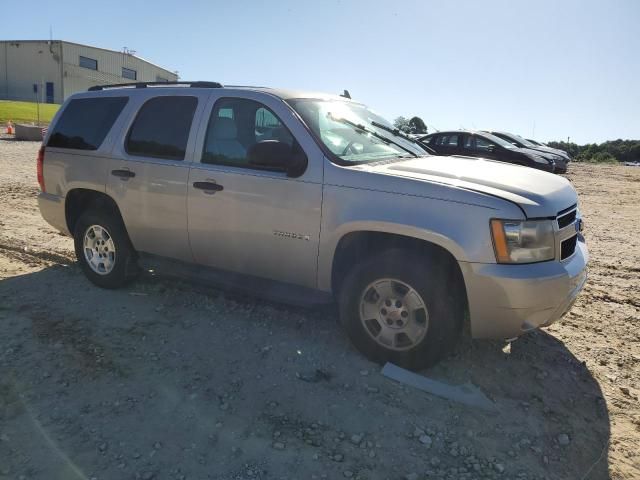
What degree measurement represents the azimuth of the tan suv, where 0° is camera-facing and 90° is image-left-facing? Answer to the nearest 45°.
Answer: approximately 315°

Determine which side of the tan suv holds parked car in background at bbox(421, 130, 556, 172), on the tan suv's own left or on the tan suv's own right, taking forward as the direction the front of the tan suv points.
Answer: on the tan suv's own left
